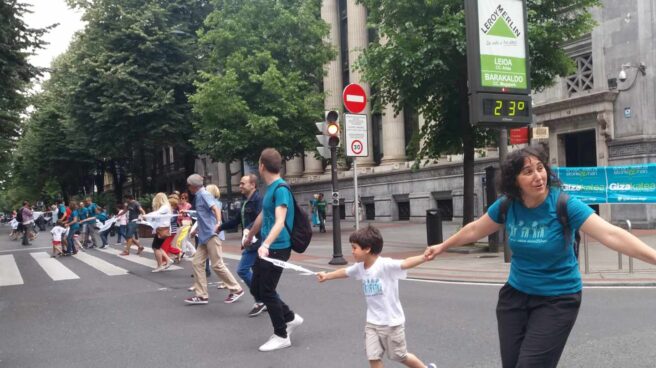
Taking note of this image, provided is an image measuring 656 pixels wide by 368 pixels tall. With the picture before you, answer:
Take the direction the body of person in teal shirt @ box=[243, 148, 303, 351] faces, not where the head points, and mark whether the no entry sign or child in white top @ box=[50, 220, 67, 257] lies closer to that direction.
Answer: the child in white top

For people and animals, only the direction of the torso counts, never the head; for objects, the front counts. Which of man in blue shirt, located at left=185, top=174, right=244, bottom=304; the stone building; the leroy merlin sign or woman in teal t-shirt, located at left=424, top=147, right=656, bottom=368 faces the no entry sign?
the stone building

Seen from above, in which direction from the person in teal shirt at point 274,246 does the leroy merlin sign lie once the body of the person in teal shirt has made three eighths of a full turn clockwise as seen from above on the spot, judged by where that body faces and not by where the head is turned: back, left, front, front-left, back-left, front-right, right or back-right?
front

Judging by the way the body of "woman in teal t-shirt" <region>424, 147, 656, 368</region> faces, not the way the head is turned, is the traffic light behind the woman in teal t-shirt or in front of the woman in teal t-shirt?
behind

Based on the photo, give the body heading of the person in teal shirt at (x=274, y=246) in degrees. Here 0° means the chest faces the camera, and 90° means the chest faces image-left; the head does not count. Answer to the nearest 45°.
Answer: approximately 90°

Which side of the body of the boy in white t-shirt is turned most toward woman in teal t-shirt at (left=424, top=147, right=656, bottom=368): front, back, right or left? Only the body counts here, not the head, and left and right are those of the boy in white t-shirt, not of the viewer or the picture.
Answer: left

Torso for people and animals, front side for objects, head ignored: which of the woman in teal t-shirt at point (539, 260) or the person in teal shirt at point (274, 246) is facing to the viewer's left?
the person in teal shirt

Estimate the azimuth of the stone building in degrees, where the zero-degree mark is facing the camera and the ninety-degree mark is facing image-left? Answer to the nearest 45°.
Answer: approximately 45°

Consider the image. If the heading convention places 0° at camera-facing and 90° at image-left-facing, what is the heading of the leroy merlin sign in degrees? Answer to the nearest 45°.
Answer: approximately 0°

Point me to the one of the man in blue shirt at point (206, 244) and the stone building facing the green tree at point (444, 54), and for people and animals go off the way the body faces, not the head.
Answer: the stone building

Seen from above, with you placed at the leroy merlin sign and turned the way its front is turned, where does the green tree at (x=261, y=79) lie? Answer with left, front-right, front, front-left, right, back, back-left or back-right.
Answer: back-right

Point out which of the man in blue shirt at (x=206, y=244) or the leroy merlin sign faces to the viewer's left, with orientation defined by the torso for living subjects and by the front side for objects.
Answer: the man in blue shirt

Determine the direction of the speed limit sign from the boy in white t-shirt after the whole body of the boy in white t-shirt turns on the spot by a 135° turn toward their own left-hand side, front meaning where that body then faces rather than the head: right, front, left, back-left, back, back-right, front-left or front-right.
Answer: left
